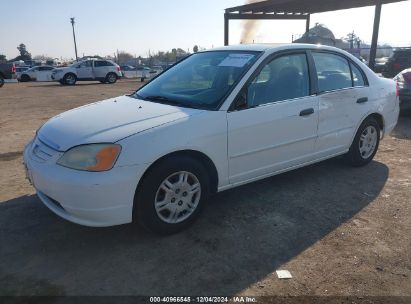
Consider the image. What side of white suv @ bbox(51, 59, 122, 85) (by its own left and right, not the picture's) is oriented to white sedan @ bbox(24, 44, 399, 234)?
left

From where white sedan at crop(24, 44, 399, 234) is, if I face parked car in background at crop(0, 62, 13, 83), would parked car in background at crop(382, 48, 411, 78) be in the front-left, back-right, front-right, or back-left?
front-right

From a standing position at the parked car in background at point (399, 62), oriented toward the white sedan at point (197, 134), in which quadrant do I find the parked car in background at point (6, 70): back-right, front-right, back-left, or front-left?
front-right

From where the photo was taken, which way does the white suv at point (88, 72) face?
to the viewer's left

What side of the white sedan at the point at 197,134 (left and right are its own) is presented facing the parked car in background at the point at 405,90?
back

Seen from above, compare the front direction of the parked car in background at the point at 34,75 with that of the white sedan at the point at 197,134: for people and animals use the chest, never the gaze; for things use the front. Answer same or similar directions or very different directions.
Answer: same or similar directions

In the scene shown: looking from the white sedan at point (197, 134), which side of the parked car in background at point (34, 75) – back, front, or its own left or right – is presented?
left

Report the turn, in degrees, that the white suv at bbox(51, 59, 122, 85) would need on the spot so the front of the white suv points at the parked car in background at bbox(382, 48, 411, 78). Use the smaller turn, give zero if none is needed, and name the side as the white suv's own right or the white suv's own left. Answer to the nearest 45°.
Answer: approximately 135° to the white suv's own left

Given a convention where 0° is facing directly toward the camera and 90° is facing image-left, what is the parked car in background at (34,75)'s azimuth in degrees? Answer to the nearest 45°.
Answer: approximately 90°

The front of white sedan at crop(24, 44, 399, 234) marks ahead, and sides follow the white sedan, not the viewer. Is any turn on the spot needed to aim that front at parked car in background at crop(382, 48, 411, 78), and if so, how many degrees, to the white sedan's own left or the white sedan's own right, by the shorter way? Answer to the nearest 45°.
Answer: approximately 180°

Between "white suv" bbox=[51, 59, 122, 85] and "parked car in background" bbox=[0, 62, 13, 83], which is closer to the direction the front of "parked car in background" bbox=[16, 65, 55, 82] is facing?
the parked car in background

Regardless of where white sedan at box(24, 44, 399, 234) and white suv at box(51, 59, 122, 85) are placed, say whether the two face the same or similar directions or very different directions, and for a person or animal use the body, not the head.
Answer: same or similar directions
